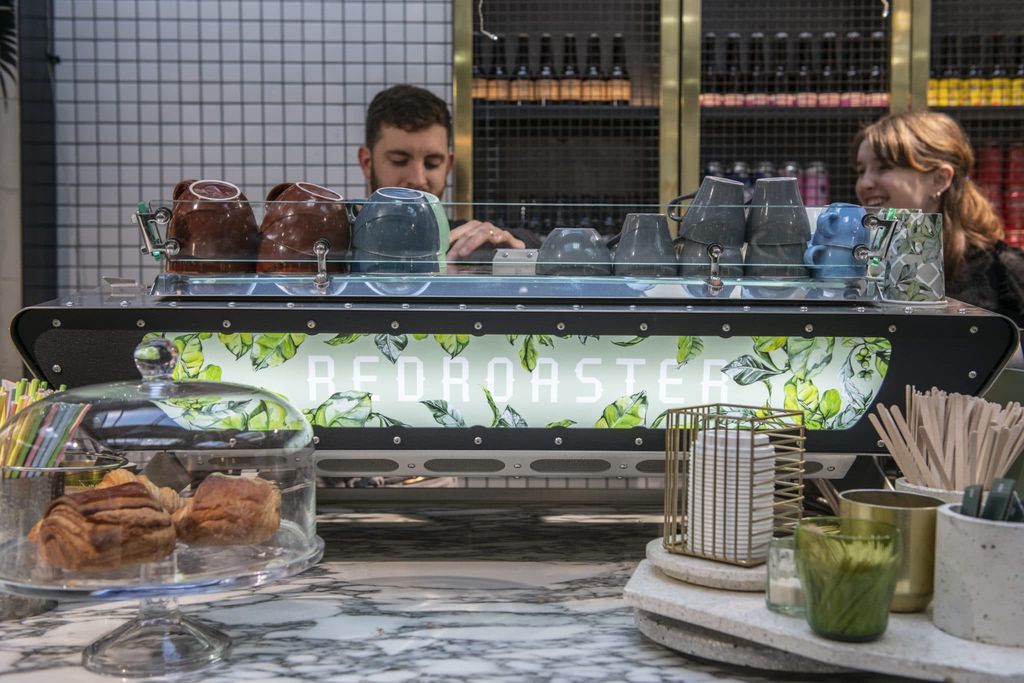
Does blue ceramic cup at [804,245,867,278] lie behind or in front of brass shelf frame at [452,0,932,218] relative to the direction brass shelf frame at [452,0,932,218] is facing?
in front

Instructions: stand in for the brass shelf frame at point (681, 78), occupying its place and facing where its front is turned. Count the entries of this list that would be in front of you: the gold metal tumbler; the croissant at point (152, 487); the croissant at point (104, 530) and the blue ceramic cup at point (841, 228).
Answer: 4

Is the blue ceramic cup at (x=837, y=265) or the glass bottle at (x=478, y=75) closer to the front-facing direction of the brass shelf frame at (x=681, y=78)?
the blue ceramic cup

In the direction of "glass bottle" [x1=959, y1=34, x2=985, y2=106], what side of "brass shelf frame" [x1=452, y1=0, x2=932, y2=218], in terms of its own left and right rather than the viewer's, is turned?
left

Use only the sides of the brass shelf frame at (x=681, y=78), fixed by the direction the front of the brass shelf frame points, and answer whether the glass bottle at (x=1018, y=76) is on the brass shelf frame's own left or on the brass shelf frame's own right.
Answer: on the brass shelf frame's own left

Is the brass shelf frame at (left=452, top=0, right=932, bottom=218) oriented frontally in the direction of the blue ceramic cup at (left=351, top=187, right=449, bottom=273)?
yes

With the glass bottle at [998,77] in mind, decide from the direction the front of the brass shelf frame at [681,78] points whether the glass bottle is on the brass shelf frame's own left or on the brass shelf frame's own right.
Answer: on the brass shelf frame's own left

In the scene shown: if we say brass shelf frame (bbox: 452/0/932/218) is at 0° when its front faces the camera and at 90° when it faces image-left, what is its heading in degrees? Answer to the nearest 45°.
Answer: approximately 0°
